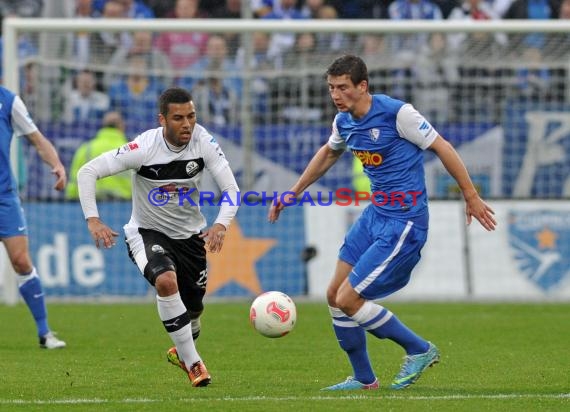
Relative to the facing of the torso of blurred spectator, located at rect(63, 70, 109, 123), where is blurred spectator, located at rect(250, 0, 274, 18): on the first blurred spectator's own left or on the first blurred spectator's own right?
on the first blurred spectator's own left

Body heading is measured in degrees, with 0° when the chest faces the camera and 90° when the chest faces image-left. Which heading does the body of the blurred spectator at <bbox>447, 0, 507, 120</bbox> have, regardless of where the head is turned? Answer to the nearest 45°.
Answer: approximately 0°

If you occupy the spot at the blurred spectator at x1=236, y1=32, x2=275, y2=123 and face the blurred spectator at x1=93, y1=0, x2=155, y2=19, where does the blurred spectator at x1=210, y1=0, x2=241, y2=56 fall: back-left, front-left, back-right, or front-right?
front-right

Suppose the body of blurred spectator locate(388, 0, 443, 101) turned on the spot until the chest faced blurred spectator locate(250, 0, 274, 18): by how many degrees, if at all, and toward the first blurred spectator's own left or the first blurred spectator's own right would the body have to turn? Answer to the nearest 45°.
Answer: approximately 135° to the first blurred spectator's own right

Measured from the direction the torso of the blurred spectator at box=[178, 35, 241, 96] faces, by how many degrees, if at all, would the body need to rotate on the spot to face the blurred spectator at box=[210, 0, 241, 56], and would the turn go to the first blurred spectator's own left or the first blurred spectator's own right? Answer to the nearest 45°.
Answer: approximately 180°

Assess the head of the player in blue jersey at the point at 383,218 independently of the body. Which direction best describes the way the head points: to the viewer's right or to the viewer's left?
to the viewer's left

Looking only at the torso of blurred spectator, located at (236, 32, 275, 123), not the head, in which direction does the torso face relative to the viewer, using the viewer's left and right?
facing the viewer

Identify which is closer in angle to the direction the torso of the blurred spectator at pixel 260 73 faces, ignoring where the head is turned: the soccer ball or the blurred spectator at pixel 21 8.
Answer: the soccer ball

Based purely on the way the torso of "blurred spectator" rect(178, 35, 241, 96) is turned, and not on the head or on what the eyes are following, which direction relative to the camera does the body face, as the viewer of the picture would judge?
toward the camera

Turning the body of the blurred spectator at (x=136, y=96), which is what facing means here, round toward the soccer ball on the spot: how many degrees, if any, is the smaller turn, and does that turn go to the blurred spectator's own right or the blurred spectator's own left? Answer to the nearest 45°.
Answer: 0° — they already face it

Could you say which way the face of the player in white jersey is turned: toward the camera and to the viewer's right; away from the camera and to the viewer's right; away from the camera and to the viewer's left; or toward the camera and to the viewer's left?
toward the camera and to the viewer's right

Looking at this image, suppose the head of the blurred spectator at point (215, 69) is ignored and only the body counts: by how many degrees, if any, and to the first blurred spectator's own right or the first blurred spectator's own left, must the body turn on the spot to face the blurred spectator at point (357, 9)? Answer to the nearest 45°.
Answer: approximately 135° to the first blurred spectator's own left
